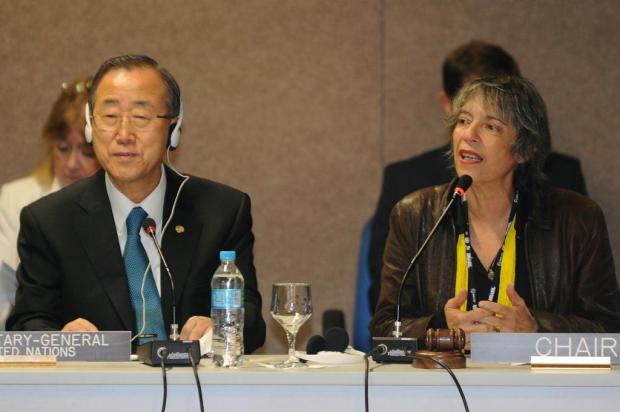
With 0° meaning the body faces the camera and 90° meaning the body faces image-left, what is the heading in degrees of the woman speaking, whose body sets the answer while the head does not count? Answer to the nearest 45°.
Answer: approximately 0°

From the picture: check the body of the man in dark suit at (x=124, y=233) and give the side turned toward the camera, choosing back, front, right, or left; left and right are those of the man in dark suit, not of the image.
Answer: front

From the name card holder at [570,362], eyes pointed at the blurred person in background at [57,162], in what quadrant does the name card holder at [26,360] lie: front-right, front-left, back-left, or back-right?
front-left

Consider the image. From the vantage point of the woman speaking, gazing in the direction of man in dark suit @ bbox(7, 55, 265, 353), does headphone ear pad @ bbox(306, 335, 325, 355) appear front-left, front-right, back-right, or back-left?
front-left

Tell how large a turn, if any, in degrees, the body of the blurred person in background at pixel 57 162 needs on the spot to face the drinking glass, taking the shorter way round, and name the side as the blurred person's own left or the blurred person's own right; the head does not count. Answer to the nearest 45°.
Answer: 0° — they already face it

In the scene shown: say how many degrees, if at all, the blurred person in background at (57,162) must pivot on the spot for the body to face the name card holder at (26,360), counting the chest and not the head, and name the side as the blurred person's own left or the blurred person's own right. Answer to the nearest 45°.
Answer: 0° — they already face it

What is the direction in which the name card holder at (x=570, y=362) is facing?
toward the camera

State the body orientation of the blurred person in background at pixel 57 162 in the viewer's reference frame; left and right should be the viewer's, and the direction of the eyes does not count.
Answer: facing the viewer

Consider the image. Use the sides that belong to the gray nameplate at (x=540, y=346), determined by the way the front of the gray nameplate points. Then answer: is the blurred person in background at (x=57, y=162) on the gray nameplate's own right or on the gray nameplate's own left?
on the gray nameplate's own right

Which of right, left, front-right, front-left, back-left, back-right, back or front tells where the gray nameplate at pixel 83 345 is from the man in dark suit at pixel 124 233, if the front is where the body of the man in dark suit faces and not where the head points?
front
